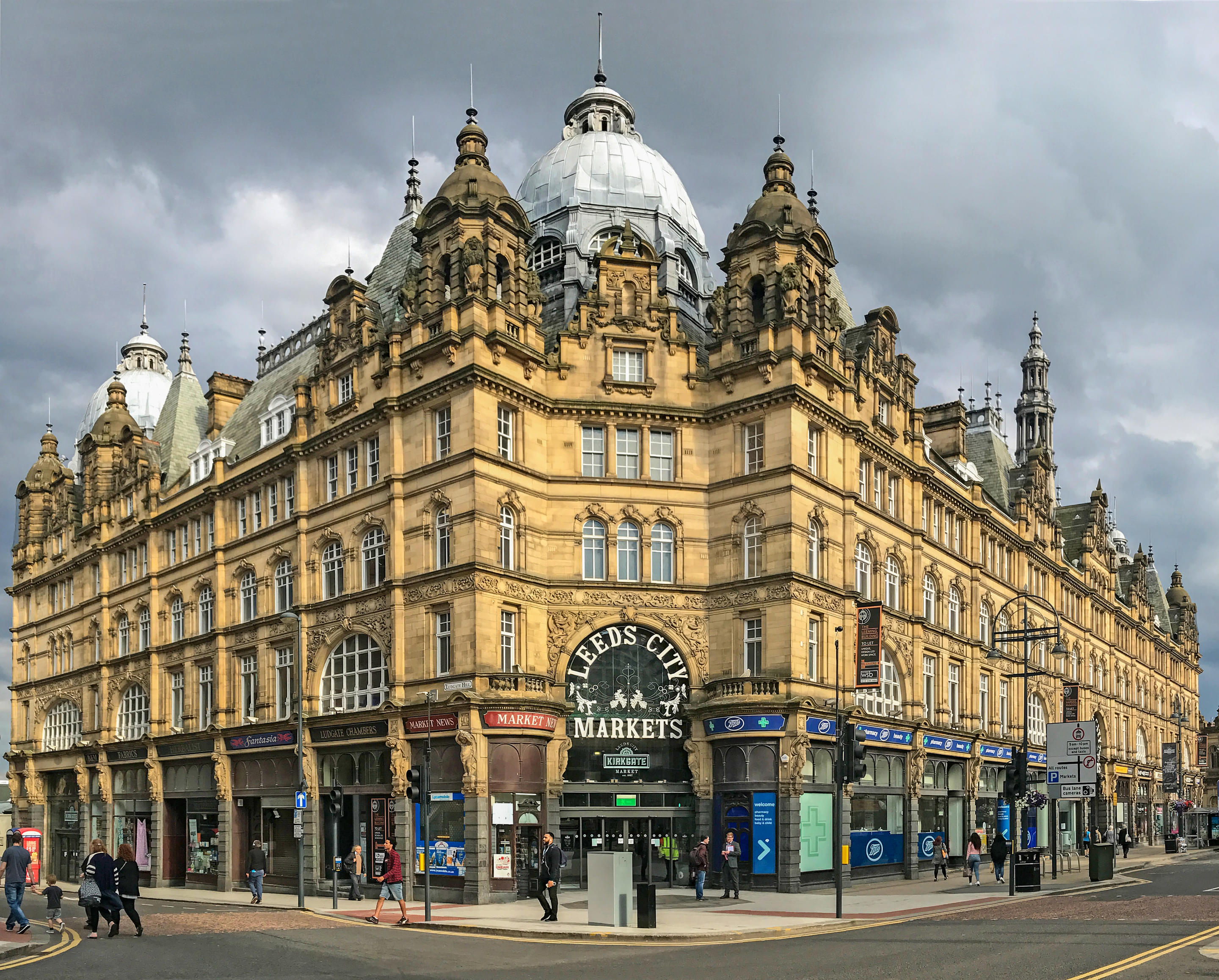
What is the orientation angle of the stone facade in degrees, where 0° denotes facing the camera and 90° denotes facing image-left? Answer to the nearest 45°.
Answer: approximately 0°

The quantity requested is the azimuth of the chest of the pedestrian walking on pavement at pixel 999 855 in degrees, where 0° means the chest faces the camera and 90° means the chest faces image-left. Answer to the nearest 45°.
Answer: approximately 180°
